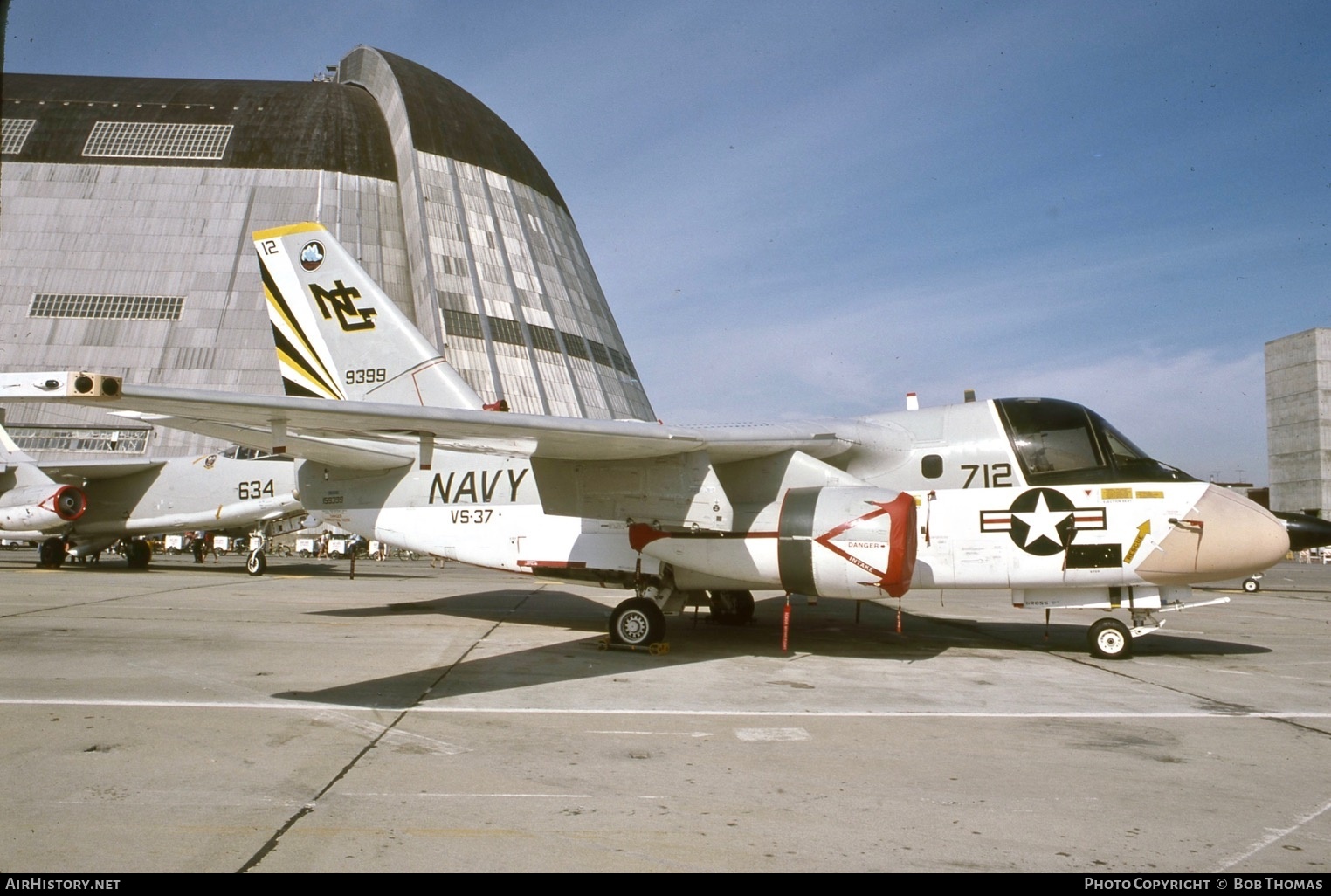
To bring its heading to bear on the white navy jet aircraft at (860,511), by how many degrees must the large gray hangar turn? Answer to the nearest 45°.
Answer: approximately 90° to its right

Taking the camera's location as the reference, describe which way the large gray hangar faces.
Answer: facing to the right of the viewer

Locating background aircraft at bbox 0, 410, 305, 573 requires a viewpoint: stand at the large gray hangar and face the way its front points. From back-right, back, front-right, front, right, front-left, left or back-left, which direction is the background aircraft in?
right
